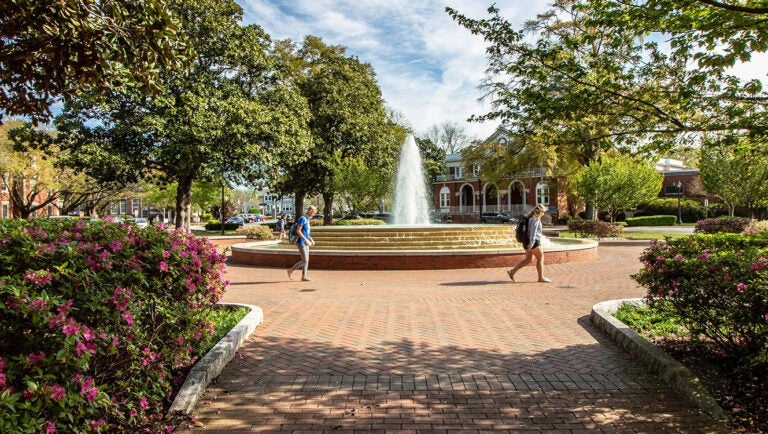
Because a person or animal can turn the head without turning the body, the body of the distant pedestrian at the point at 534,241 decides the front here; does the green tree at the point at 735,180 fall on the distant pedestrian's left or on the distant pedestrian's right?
on the distant pedestrian's left

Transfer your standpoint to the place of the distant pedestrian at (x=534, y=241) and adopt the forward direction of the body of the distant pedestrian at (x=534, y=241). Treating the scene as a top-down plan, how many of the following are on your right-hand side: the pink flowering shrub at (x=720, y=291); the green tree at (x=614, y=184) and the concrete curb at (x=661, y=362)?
2

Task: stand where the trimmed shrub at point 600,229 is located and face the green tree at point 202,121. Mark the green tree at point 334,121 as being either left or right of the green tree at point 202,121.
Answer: right

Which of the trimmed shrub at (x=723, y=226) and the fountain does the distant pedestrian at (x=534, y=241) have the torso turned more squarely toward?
the trimmed shrub

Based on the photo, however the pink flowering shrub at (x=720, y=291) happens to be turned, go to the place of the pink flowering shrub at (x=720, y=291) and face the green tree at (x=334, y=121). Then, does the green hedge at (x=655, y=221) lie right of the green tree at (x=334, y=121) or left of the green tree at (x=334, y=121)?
right

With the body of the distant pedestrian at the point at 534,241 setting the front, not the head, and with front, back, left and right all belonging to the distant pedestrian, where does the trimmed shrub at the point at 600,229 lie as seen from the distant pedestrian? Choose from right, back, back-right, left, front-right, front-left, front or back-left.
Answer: left

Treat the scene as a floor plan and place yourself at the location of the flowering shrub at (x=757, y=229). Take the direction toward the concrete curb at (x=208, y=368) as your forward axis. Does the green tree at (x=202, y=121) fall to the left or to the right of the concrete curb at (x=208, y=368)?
right

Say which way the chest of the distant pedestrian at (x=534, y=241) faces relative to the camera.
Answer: to the viewer's right
